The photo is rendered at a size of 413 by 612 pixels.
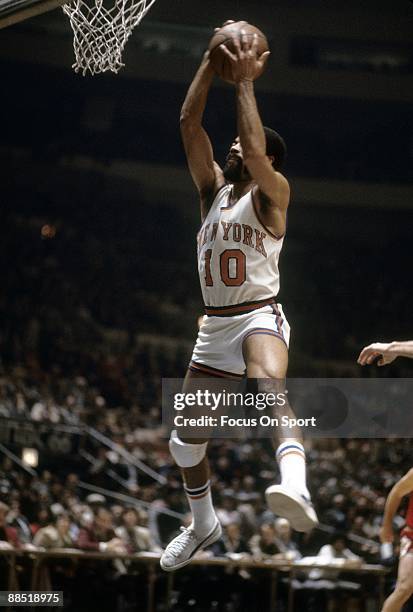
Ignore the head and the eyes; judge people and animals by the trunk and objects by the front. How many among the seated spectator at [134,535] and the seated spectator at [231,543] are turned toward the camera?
2

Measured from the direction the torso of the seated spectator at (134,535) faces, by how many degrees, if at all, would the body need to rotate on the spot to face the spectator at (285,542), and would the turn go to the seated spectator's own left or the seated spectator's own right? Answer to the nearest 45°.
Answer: approximately 90° to the seated spectator's own left

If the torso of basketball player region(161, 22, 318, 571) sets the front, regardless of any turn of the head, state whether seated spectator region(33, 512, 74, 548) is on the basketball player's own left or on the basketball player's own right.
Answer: on the basketball player's own right

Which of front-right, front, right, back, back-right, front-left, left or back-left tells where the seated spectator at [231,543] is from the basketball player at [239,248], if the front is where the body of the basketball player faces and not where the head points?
back-right

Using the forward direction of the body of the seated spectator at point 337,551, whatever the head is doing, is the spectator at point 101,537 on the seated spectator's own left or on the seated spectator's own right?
on the seated spectator's own right

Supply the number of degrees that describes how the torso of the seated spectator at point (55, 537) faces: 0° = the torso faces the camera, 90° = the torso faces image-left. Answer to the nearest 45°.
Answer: approximately 315°
